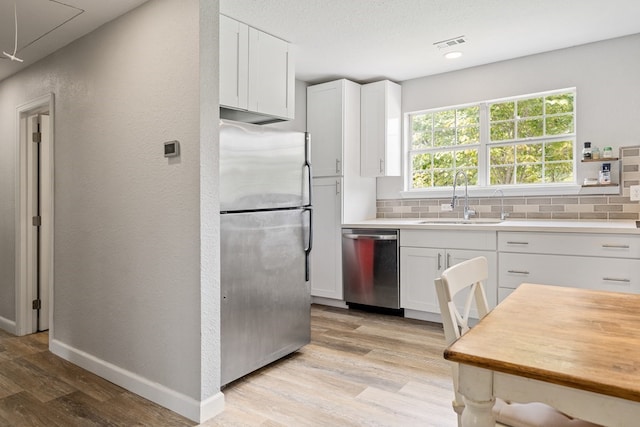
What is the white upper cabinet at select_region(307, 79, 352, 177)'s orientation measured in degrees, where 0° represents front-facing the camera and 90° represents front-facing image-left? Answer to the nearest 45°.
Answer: approximately 45°

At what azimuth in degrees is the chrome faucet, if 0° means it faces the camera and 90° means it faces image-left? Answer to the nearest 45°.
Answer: approximately 45°

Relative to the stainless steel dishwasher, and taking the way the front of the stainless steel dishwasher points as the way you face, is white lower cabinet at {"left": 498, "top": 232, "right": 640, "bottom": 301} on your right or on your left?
on your left
